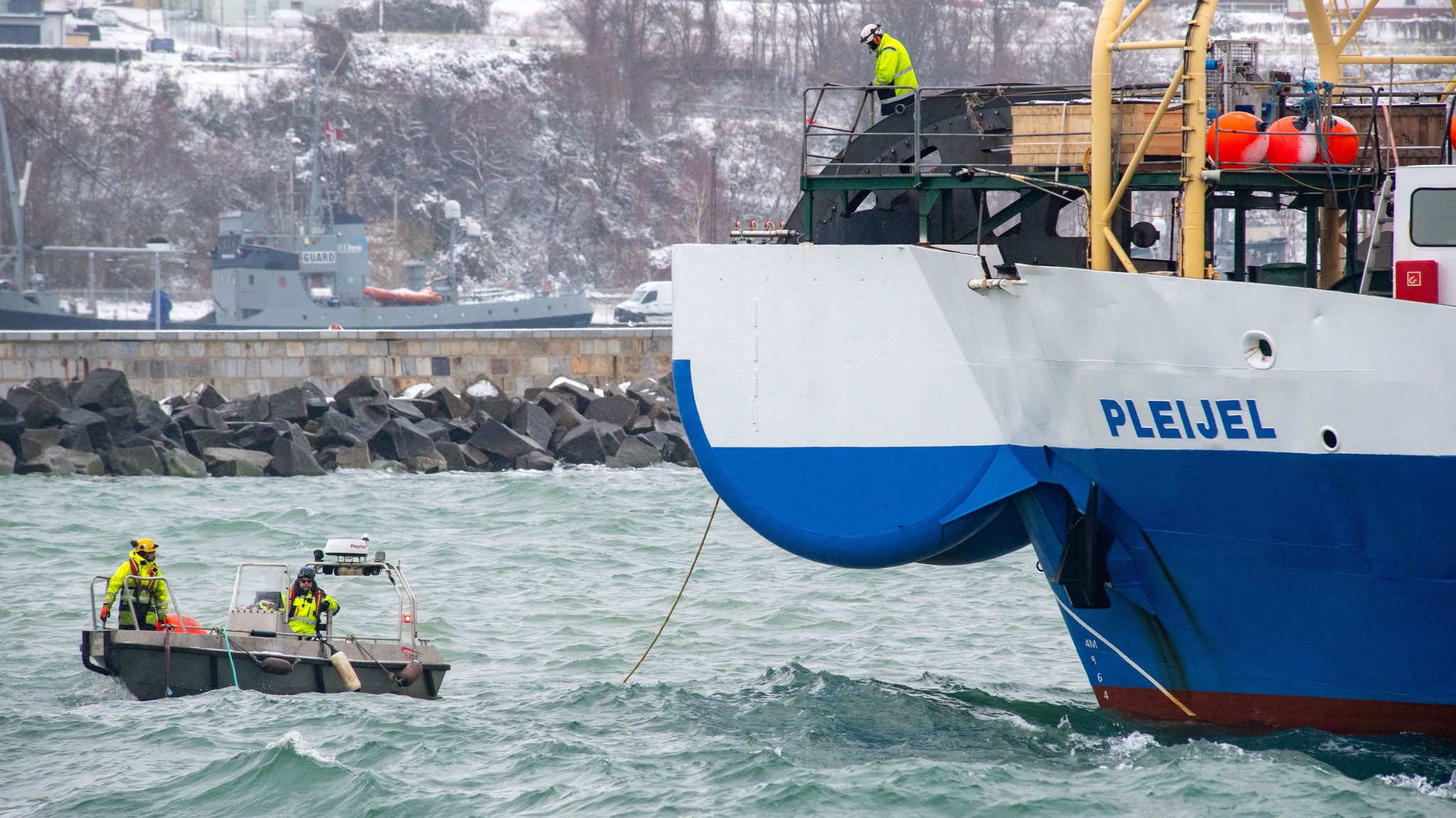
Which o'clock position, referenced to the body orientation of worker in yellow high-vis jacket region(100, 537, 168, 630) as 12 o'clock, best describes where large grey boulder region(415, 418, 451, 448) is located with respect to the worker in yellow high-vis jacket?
The large grey boulder is roughly at 8 o'clock from the worker in yellow high-vis jacket.

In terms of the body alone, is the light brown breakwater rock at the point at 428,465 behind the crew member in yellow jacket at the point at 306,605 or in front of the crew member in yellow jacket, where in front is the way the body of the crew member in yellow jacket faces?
behind

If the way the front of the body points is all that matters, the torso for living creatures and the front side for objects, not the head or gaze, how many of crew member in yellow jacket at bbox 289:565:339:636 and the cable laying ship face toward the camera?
1

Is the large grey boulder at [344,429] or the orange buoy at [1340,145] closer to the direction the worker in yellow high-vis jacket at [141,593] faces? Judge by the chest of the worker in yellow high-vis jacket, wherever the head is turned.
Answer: the orange buoy

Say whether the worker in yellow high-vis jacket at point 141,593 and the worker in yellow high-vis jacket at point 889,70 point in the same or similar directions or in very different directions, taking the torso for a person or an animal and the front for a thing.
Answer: very different directions

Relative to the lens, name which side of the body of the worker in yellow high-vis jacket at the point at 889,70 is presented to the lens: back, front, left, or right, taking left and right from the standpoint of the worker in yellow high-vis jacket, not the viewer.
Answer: left

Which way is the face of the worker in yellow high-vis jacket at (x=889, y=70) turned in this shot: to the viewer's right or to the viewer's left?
to the viewer's left

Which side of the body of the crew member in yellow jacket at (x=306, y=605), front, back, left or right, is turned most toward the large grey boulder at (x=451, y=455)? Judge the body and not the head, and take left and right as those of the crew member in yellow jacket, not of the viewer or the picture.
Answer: back

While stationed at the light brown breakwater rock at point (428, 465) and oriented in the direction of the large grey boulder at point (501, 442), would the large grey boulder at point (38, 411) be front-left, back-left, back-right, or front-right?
back-left
